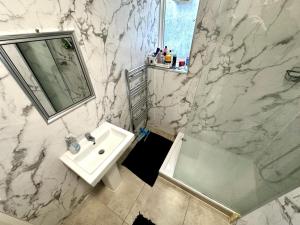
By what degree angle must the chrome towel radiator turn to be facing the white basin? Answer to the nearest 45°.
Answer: approximately 90° to its right

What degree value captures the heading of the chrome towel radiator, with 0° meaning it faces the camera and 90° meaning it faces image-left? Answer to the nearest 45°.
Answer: approximately 315°

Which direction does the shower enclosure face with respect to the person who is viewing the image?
facing the viewer and to the left of the viewer

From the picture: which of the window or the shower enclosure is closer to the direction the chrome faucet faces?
the shower enclosure

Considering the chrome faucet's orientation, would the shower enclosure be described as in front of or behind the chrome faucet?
in front

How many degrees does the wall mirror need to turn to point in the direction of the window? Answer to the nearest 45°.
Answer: approximately 45° to its left

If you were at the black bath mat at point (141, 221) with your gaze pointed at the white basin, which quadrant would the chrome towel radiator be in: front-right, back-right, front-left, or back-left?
front-right

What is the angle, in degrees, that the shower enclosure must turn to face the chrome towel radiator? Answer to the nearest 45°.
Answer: approximately 45° to its right

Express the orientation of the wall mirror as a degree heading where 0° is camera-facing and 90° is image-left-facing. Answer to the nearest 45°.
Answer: approximately 315°

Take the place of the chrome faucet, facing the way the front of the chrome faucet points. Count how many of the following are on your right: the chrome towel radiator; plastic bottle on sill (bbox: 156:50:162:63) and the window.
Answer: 0

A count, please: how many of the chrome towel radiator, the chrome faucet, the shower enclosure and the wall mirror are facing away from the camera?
0

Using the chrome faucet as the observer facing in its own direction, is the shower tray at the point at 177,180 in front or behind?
in front

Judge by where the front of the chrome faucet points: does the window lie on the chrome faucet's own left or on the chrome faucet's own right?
on the chrome faucet's own left

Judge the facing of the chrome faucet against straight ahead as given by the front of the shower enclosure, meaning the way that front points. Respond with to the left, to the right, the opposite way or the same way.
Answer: the opposite way

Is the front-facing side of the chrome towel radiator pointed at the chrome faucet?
no

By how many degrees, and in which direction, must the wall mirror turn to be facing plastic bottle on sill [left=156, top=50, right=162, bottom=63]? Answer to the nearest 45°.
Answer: approximately 45° to its left

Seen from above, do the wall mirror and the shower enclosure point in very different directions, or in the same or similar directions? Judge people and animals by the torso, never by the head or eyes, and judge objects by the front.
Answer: very different directions

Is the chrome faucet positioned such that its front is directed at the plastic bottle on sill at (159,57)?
no
